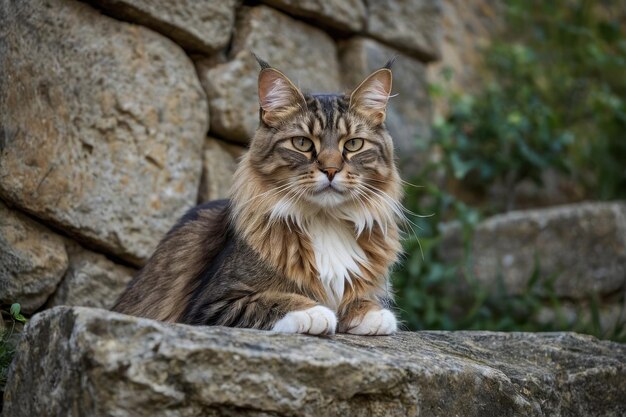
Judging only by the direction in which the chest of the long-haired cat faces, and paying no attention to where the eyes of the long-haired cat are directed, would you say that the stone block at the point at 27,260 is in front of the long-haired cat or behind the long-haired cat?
behind

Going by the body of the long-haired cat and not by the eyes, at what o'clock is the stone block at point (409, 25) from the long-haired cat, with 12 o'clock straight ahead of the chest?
The stone block is roughly at 8 o'clock from the long-haired cat.

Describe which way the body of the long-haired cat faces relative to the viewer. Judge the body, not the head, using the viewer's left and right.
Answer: facing the viewer and to the right of the viewer

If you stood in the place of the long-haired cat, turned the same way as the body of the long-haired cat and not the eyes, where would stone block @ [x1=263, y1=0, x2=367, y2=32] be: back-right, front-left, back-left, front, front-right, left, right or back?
back-left

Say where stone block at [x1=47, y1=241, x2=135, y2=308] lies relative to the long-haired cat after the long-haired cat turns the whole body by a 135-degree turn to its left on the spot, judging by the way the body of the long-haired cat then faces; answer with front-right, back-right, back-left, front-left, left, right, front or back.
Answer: front-left

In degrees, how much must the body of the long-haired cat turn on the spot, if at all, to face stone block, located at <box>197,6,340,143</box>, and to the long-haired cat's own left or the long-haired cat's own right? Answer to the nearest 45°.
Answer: approximately 135° to the long-haired cat's own left

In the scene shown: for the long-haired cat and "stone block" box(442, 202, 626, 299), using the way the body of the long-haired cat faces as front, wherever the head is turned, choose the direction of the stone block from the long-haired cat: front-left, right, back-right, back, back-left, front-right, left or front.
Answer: left

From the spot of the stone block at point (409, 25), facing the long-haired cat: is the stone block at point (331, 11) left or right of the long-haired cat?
right

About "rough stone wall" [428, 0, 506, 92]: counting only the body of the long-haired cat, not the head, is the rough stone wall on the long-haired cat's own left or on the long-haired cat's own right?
on the long-haired cat's own left

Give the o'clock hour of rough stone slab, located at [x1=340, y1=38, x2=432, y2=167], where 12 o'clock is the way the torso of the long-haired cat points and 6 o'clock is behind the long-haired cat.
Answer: The rough stone slab is roughly at 8 o'clock from the long-haired cat.
